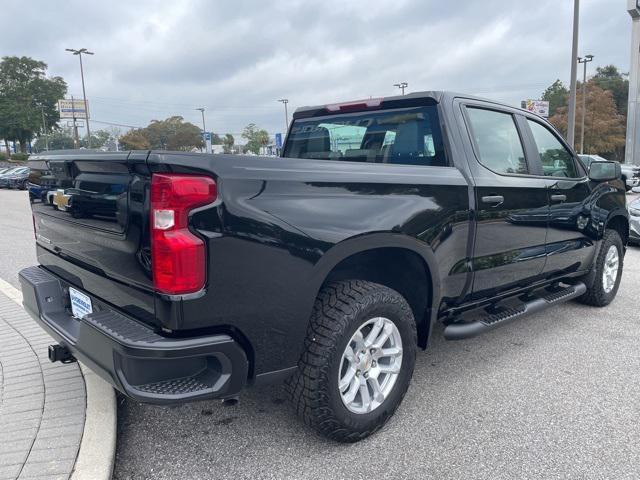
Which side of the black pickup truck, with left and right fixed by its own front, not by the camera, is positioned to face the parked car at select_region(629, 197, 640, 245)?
front

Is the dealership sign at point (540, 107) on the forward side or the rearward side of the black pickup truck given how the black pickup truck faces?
on the forward side

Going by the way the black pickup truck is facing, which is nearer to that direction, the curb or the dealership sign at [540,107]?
the dealership sign

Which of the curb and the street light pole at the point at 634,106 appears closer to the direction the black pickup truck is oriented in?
the street light pole

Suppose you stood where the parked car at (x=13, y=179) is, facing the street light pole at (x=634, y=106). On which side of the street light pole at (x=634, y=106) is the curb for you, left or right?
right

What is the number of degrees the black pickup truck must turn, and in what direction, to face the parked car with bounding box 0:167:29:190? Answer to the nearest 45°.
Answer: approximately 90° to its left

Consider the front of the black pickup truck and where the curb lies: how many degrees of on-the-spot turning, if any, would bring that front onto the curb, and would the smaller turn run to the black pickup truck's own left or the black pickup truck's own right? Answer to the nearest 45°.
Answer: approximately 135° to the black pickup truck's own left

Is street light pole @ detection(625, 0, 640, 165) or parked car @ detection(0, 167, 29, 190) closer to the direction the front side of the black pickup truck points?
the street light pole

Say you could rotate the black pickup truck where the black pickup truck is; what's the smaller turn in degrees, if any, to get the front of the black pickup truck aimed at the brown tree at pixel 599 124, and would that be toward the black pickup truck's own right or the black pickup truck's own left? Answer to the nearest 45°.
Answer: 0° — it already faces it

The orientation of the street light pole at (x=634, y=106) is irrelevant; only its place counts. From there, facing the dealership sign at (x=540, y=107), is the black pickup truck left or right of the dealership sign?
left

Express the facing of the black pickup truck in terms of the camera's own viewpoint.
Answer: facing away from the viewer and to the right of the viewer
